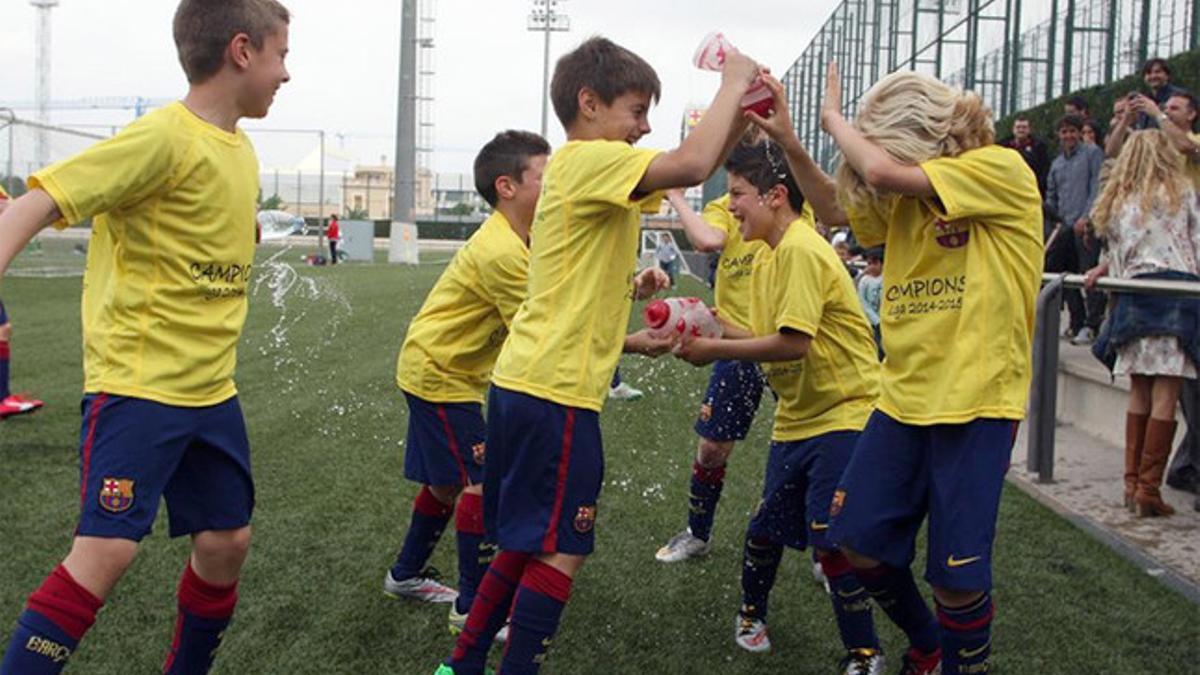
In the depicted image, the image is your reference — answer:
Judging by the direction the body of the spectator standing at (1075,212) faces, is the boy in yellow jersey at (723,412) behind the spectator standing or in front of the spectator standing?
in front

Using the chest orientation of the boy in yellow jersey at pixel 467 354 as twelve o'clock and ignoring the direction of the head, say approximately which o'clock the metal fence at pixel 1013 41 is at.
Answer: The metal fence is roughly at 10 o'clock from the boy in yellow jersey.

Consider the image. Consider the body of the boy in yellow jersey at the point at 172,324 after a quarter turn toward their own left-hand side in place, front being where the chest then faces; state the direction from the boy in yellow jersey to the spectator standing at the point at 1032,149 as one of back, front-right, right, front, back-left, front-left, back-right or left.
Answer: front

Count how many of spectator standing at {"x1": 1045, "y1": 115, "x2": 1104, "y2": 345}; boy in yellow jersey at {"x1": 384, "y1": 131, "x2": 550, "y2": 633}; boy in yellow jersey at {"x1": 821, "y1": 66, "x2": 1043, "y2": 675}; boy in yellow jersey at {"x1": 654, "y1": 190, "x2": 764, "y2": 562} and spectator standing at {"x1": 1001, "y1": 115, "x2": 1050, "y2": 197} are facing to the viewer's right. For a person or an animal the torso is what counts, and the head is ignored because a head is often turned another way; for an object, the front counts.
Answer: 1

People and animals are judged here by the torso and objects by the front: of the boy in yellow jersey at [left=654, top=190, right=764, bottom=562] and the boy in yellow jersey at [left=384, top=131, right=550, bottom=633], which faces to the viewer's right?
the boy in yellow jersey at [left=384, top=131, right=550, bottom=633]

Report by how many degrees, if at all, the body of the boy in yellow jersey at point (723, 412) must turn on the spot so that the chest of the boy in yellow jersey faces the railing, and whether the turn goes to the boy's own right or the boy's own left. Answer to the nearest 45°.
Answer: approximately 180°

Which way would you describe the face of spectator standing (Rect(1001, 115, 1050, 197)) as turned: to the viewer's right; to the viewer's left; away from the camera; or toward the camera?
toward the camera

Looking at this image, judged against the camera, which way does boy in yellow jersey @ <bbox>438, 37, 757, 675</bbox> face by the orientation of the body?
to the viewer's right

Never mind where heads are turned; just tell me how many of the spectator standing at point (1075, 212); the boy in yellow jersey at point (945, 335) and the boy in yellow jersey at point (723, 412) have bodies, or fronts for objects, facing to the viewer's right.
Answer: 0

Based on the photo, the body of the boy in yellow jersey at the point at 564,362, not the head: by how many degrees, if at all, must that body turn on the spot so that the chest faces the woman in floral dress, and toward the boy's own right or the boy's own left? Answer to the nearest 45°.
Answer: approximately 45° to the boy's own left

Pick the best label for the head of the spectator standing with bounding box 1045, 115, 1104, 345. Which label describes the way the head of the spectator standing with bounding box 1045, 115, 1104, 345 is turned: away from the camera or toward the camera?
toward the camera

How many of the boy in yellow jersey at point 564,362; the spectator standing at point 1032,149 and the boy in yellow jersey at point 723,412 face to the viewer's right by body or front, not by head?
1

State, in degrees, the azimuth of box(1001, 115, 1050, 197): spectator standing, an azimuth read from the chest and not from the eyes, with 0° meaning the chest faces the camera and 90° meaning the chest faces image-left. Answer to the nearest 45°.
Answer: approximately 45°

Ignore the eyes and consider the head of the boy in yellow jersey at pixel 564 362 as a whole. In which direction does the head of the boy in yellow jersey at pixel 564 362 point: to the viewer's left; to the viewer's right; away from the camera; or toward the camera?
to the viewer's right

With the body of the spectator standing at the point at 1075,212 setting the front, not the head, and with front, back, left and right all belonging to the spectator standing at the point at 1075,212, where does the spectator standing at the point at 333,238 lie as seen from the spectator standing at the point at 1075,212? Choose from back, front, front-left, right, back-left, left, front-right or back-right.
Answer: right

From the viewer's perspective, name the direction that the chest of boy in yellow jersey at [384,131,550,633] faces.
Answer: to the viewer's right

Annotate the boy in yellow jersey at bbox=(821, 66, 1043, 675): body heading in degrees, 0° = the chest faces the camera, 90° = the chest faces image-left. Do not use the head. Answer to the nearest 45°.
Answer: approximately 45°
